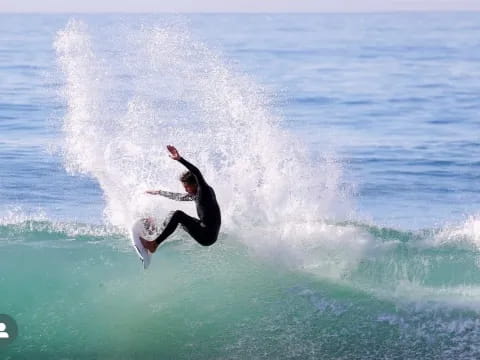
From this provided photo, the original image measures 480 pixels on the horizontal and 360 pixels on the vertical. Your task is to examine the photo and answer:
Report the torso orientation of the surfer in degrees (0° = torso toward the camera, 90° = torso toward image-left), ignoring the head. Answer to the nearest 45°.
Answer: approximately 90°
